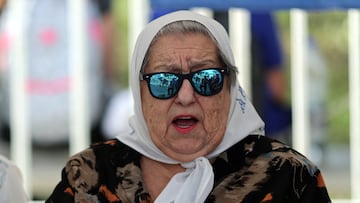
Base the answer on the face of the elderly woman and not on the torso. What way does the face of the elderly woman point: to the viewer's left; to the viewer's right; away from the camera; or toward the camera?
toward the camera

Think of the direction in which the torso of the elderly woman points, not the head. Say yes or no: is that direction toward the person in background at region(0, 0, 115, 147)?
no

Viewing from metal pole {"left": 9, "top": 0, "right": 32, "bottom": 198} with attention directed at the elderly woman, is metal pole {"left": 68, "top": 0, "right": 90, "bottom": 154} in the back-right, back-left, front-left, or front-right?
front-left

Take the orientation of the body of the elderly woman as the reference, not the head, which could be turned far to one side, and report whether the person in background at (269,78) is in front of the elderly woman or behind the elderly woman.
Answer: behind

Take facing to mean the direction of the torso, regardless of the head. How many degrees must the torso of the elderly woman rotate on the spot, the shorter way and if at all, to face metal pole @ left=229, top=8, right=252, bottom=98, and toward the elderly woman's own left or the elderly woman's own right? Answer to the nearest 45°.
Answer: approximately 180°

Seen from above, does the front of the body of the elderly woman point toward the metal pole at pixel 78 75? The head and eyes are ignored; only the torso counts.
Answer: no

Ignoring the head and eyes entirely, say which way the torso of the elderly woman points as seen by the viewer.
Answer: toward the camera

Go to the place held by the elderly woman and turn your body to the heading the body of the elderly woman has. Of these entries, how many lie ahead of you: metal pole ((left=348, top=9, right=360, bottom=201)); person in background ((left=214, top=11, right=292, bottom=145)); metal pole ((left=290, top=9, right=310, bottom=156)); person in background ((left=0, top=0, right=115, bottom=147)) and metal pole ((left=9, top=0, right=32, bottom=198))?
0

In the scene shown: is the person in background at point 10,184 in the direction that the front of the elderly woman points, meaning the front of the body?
no

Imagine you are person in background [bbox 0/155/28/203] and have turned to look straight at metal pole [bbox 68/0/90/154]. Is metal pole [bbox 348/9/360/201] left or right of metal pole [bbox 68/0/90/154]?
right
